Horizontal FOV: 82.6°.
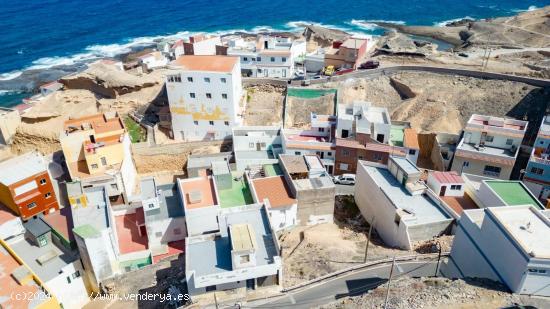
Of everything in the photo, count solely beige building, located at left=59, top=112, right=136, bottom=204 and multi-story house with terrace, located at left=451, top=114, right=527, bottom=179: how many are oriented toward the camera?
2

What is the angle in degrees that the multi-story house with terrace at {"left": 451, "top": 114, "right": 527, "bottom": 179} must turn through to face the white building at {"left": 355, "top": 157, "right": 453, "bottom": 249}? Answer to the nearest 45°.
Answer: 0° — it already faces it

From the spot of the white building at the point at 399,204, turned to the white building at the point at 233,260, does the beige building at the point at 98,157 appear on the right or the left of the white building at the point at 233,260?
right

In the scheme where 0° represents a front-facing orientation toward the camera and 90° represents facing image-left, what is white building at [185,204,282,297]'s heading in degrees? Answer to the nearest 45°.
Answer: approximately 0°

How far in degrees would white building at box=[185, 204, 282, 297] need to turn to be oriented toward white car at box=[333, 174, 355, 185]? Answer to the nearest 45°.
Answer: approximately 135° to its left

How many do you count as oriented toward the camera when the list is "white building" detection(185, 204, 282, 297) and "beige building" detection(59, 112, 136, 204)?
2

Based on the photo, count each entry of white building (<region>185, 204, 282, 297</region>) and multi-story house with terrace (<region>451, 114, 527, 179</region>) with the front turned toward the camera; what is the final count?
2
